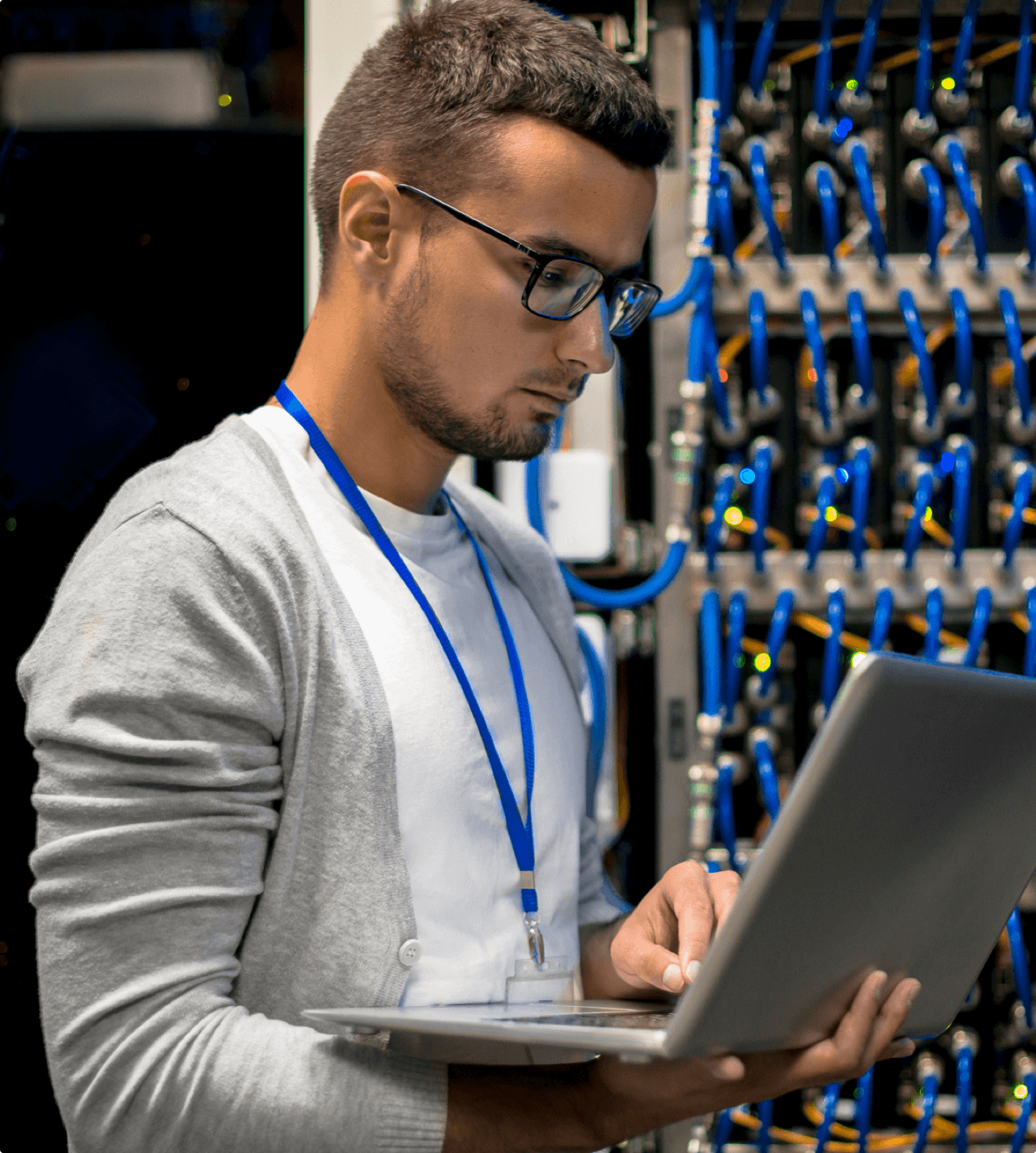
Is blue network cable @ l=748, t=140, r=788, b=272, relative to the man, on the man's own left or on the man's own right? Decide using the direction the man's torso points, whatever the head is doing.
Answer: on the man's own left

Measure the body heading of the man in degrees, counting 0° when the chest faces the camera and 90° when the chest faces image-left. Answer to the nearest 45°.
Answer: approximately 315°

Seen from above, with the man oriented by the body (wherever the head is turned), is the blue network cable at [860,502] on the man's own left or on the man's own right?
on the man's own left

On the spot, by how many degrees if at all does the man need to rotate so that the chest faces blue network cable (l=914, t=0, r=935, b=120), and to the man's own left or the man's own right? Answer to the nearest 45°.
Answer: approximately 90° to the man's own left

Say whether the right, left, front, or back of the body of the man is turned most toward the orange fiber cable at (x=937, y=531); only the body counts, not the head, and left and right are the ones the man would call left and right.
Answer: left

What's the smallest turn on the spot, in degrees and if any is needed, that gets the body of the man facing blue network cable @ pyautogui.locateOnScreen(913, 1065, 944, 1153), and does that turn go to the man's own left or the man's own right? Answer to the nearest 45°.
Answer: approximately 90° to the man's own left

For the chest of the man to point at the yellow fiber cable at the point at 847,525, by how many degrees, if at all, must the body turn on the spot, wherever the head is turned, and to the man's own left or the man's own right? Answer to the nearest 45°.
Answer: approximately 90° to the man's own left

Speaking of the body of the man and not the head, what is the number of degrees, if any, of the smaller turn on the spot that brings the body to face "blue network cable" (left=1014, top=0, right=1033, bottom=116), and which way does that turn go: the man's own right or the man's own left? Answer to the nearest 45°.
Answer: approximately 90° to the man's own left

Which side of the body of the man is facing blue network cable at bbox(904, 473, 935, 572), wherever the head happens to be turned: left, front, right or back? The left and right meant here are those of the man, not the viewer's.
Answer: left

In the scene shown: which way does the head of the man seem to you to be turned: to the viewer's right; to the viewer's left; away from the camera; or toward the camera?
to the viewer's right
